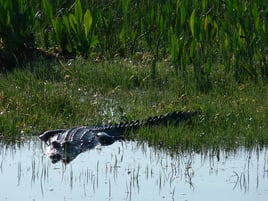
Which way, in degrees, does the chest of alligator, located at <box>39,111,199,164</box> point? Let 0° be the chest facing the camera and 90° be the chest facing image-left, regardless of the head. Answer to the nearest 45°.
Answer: approximately 45°
